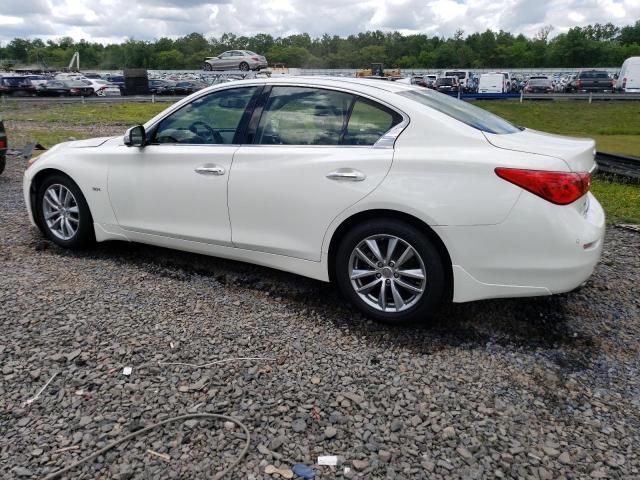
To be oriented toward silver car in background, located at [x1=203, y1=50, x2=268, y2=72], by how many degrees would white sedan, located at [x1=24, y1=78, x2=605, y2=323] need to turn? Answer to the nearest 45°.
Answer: approximately 45° to its right

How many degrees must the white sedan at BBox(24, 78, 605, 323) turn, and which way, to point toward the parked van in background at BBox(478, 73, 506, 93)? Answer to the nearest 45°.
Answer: approximately 45° to its right

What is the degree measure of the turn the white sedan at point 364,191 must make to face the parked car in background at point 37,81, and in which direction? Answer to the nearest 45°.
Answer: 0° — it already faces it

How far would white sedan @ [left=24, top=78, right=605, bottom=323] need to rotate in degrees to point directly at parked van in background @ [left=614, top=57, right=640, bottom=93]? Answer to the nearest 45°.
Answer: approximately 90° to its right

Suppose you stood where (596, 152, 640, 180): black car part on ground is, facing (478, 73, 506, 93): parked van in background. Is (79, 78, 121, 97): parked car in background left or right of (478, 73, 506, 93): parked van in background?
left

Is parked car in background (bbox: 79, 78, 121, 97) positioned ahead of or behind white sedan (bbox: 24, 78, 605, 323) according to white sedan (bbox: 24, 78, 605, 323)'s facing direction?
ahead

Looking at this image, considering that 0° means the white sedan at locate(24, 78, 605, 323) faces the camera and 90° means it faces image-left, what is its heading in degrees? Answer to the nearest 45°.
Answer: approximately 135°

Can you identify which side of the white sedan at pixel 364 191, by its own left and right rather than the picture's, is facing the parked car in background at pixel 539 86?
right

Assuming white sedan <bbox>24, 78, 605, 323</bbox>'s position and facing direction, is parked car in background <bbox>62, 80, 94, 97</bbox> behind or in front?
in front

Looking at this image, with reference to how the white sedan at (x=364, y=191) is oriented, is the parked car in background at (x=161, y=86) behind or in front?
in front

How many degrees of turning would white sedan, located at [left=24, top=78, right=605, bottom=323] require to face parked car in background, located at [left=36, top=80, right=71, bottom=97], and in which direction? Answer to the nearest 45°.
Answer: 0° — it already faces it

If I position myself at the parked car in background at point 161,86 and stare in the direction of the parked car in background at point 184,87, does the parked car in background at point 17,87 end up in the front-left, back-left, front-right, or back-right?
back-right
